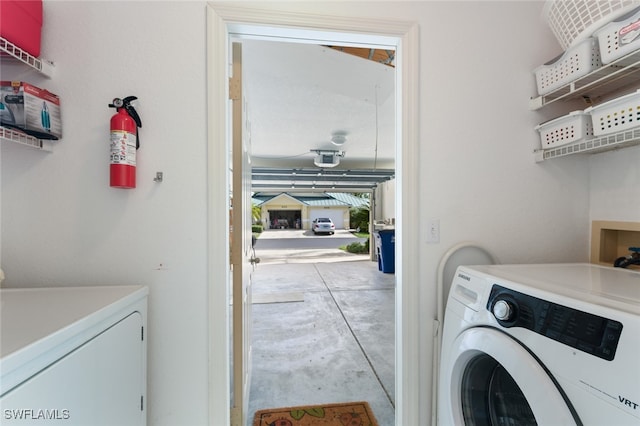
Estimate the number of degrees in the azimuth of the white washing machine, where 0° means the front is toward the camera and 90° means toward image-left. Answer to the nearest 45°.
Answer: approximately 45°

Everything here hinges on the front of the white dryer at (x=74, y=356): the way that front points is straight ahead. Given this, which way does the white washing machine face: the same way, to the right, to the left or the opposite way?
the opposite way

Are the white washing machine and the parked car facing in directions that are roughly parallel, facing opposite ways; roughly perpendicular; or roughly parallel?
roughly perpendicular

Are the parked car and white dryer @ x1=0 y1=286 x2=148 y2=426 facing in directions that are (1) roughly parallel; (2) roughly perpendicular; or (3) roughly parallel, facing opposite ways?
roughly perpendicular

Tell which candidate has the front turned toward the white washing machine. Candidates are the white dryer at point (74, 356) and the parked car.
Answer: the white dryer

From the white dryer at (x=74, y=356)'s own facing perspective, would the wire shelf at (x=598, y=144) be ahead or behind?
ahead
